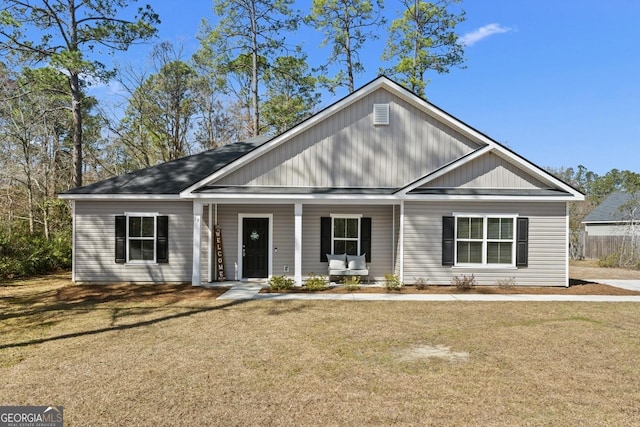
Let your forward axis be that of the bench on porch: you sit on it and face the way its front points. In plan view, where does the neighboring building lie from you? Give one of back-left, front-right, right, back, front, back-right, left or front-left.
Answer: back-left

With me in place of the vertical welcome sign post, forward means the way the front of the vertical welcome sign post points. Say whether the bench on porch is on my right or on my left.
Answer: on my left

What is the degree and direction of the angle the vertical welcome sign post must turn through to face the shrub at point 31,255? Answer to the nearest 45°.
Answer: approximately 135° to its right

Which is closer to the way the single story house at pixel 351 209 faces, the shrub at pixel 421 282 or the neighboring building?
the shrub

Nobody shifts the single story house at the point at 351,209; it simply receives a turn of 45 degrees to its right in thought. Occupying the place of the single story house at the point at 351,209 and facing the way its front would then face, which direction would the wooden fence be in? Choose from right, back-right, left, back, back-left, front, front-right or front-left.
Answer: back

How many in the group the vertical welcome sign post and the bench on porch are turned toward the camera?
2

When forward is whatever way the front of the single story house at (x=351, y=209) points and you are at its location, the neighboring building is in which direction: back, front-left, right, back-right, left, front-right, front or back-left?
back-left

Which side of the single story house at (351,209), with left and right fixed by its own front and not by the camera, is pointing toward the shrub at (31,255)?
right

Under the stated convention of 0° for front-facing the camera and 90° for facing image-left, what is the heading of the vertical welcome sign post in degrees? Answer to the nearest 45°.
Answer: approximately 0°

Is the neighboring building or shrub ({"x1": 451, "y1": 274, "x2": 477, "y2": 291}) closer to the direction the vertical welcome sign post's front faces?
the shrub
